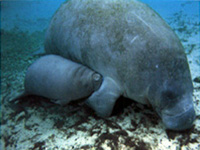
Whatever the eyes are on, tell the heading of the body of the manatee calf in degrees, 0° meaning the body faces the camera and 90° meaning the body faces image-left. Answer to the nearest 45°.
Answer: approximately 270°
